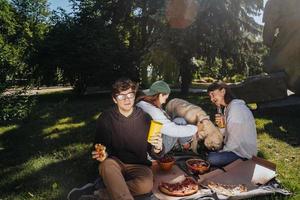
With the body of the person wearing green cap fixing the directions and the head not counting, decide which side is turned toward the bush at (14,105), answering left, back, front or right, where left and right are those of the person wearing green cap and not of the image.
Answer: back

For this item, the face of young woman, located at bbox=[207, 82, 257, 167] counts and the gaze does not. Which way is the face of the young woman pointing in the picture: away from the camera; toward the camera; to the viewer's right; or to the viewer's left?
to the viewer's left

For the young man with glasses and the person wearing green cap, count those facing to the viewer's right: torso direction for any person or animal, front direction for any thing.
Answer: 1

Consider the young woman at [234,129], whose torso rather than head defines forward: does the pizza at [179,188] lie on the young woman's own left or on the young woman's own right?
on the young woman's own left

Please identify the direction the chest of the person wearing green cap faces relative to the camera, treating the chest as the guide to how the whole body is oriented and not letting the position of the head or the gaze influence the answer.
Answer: to the viewer's right

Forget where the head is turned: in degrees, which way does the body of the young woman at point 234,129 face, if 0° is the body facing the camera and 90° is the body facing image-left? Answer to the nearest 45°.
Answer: approximately 90°

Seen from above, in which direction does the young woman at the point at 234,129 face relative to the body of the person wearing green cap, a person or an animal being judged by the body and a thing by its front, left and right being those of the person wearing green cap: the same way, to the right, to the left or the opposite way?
the opposite way

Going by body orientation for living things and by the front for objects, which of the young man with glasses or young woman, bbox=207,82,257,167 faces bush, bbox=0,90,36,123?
the young woman

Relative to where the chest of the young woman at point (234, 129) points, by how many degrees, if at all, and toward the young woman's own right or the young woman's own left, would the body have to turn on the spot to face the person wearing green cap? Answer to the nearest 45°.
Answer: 0° — they already face them

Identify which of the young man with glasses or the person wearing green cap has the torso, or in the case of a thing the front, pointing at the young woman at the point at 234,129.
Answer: the person wearing green cap

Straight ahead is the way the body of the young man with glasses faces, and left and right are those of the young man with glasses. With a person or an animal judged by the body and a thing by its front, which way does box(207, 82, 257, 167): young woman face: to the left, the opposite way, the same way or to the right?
to the right

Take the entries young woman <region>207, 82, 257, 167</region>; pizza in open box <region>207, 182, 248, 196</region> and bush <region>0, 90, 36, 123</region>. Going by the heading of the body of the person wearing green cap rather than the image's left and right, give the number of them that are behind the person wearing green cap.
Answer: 1

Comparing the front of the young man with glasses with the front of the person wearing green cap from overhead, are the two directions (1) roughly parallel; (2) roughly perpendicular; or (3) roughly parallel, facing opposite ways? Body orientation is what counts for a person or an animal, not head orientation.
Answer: roughly perpendicular

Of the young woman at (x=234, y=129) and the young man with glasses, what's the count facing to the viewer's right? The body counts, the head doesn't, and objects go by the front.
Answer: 0
